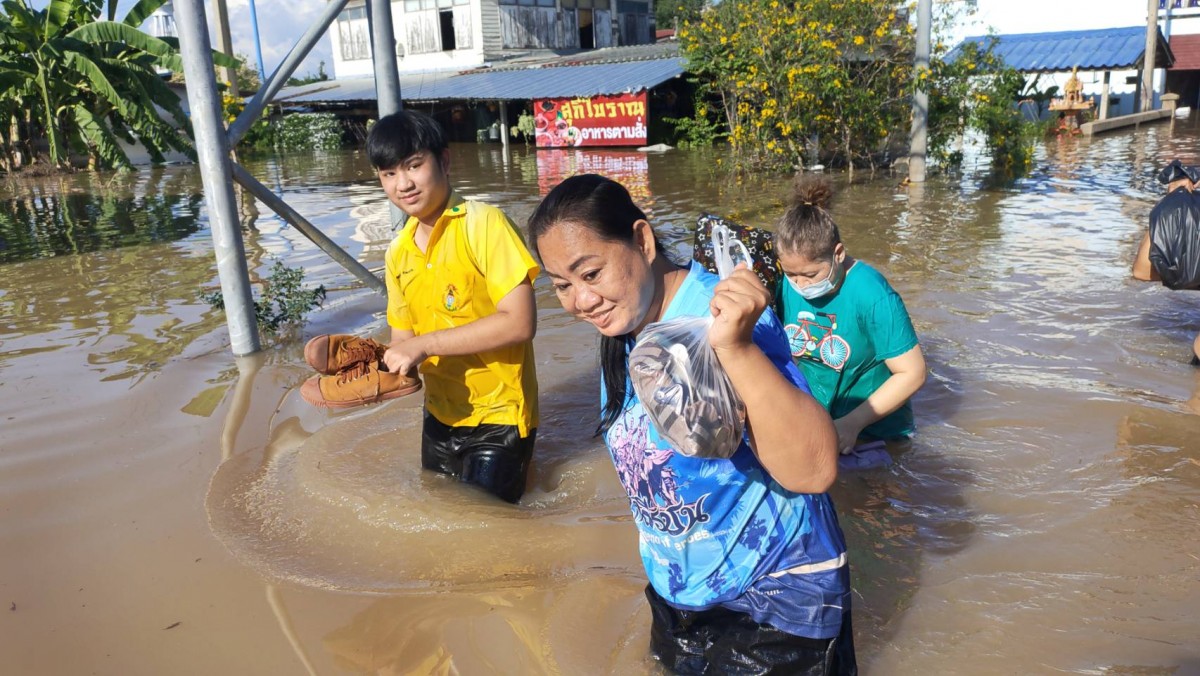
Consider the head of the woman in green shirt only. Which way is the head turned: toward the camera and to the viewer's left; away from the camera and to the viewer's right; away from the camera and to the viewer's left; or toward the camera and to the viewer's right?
toward the camera and to the viewer's left

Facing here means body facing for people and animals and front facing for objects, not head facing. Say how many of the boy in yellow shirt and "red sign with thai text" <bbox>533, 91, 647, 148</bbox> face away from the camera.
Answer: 0

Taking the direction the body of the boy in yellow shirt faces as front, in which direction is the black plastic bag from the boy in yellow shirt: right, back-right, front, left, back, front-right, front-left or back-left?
back-left

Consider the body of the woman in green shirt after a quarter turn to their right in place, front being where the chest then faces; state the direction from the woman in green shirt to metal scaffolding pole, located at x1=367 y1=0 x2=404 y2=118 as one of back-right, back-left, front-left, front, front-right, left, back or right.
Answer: front

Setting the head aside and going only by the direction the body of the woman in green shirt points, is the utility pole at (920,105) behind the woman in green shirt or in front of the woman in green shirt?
behind

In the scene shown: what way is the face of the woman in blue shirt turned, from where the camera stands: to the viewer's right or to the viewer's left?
to the viewer's left

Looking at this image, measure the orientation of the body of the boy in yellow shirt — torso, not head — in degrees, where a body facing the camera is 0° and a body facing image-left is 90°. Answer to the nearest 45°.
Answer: approximately 45°

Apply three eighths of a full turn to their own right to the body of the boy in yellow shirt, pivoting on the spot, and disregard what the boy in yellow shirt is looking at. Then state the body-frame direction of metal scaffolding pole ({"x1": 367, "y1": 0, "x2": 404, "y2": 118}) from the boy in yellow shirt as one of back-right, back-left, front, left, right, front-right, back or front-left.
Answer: front

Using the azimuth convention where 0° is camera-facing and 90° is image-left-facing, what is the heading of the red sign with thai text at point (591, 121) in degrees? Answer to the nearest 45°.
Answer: approximately 0°

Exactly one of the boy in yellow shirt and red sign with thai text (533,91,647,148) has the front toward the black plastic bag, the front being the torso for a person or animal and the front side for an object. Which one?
the red sign with thai text

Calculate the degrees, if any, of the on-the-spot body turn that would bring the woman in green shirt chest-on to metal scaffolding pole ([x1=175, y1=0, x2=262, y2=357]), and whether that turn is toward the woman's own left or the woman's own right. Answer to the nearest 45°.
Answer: approximately 45° to the woman's own right

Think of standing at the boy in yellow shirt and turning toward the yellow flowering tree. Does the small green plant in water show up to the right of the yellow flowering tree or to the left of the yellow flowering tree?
left

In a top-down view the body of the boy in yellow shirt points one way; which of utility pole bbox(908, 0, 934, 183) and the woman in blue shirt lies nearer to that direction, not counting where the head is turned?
the woman in blue shirt

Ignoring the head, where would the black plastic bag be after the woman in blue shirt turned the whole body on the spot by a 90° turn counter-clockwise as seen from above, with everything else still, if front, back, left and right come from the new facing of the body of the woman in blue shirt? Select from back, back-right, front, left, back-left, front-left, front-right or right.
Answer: left

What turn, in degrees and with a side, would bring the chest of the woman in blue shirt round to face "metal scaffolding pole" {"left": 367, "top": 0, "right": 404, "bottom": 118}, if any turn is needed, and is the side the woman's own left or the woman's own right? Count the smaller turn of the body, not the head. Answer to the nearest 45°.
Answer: approximately 90° to the woman's own right
